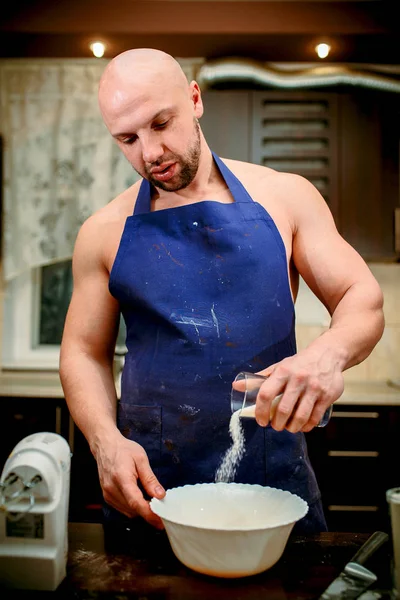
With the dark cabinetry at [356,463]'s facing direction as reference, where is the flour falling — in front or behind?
in front

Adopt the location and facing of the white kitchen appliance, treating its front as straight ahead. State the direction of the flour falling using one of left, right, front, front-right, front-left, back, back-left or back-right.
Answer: back-left

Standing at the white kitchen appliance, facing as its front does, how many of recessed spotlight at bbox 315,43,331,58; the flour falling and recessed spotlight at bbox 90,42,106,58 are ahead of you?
0

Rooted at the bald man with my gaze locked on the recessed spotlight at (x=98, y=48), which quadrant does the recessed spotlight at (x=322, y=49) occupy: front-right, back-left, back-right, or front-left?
front-right

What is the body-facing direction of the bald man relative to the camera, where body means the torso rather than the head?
toward the camera

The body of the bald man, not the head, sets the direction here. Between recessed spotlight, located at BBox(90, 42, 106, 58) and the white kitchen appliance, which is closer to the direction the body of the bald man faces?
the white kitchen appliance

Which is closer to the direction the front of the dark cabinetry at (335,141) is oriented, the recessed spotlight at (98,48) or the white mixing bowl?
the white mixing bowl

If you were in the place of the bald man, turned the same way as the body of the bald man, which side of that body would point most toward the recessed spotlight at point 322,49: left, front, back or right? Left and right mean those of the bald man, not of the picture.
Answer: back

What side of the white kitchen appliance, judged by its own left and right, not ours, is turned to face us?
front

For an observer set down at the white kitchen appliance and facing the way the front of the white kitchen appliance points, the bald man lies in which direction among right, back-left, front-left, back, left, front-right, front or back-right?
back-left

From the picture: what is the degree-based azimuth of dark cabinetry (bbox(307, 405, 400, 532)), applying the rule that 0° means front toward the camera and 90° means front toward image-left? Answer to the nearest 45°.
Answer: approximately 0°

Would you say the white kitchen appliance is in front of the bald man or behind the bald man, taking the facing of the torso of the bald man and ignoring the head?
in front

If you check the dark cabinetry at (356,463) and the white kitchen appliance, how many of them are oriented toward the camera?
2

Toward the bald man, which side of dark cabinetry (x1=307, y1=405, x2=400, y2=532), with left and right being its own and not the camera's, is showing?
front

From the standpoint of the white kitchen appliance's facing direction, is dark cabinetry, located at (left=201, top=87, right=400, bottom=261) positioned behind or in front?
behind

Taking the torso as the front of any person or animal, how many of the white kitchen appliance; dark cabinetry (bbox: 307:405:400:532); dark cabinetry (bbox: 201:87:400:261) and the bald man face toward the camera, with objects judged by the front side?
4

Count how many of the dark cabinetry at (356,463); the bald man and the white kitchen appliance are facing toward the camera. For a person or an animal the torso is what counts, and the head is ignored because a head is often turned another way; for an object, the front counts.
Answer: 3

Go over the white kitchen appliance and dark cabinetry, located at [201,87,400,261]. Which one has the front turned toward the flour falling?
the dark cabinetry
